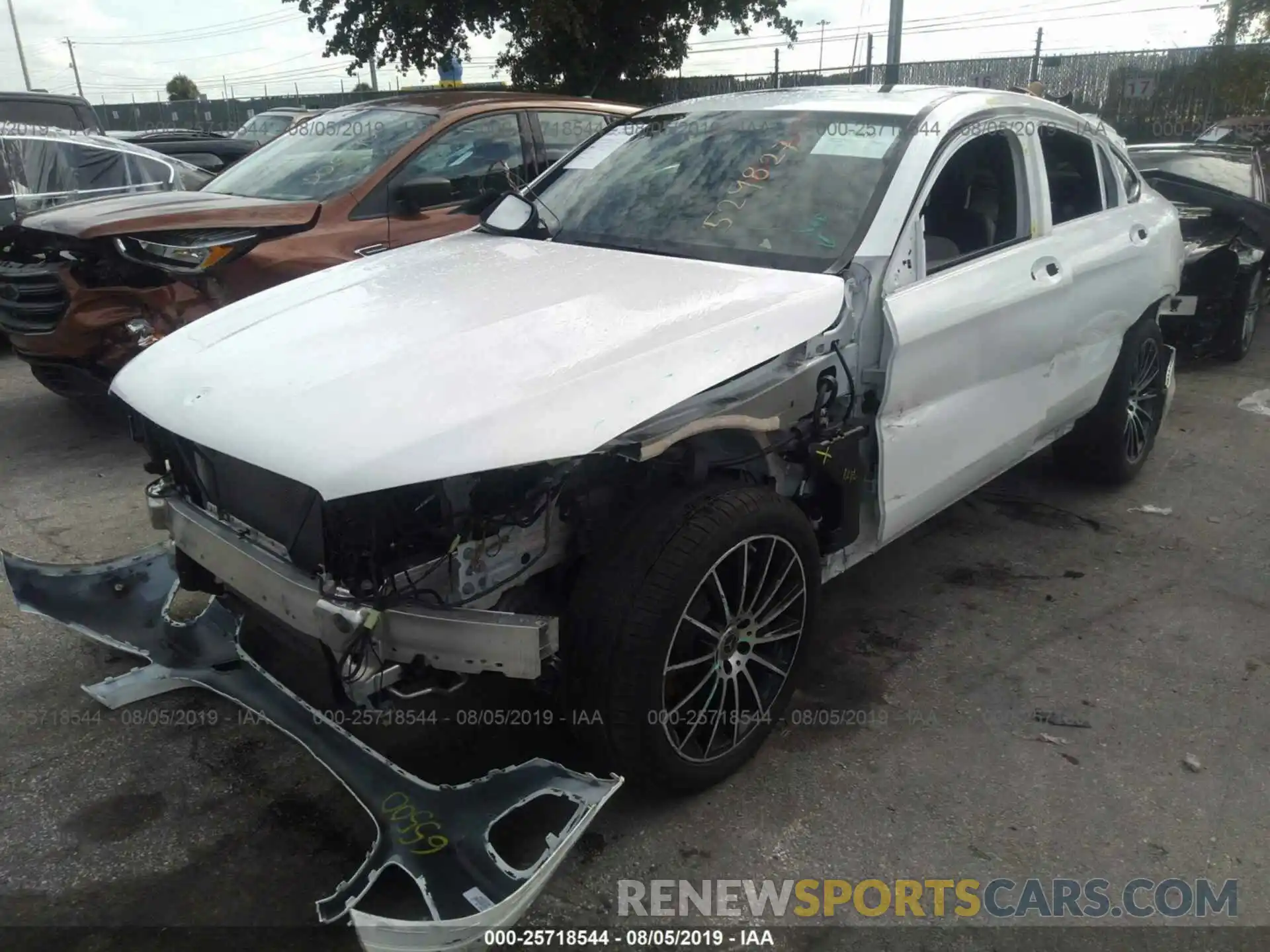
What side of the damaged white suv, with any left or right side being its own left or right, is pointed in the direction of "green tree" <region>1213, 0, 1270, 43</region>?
back

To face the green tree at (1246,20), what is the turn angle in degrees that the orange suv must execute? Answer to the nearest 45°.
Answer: approximately 180°

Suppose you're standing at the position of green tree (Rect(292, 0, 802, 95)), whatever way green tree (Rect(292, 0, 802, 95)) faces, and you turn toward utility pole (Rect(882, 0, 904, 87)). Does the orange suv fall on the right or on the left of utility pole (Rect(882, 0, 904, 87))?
right

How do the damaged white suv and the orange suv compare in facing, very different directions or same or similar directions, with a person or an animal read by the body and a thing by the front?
same or similar directions

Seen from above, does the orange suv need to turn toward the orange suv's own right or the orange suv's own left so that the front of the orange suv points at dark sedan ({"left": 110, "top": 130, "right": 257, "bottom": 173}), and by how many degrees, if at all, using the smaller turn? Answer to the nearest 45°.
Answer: approximately 135° to the orange suv's own right

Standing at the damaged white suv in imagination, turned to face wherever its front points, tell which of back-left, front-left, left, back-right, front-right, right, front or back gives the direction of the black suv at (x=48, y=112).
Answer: right

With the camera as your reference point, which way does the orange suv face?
facing the viewer and to the left of the viewer

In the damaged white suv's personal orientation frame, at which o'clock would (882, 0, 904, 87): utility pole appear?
The utility pole is roughly at 5 o'clock from the damaged white suv.

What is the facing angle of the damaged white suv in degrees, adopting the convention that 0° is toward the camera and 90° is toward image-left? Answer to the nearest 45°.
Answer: approximately 45°

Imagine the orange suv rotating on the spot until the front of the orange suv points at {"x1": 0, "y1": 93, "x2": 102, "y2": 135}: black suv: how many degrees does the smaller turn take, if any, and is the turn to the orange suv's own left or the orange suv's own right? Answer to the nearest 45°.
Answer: approximately 135° to the orange suv's own right

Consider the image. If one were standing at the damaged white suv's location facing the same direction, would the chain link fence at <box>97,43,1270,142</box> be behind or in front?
behind

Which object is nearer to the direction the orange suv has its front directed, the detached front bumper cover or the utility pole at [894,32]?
the detached front bumper cover

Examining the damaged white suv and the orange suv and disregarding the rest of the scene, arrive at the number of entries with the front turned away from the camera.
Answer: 0
